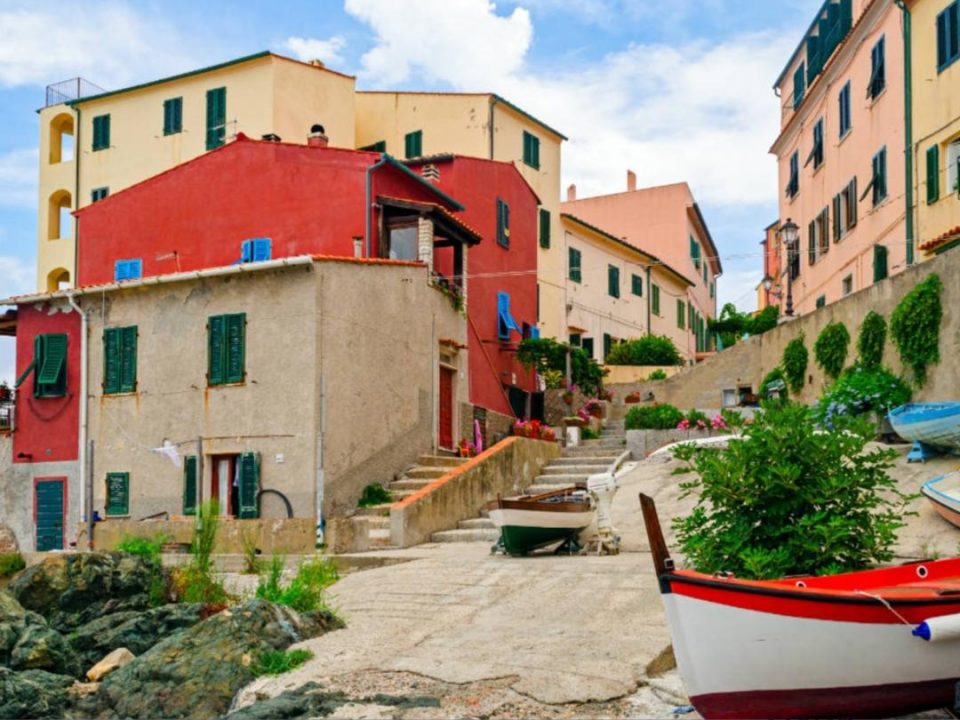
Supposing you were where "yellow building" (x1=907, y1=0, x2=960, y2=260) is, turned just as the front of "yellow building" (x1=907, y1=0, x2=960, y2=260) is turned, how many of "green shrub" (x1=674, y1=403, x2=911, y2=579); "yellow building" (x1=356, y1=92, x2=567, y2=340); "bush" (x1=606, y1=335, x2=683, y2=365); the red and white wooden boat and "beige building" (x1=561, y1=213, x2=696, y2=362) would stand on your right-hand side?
3

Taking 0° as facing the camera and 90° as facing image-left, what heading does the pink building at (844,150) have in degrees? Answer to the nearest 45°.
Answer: approximately 45°

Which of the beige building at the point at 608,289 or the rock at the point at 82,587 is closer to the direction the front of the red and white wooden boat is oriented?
the rock

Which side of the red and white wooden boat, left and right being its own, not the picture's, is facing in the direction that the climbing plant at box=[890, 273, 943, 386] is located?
right

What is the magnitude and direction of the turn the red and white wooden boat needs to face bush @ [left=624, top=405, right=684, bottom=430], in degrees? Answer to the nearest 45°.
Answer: approximately 90° to its right

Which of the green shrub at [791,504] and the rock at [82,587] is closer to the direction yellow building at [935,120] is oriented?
the rock

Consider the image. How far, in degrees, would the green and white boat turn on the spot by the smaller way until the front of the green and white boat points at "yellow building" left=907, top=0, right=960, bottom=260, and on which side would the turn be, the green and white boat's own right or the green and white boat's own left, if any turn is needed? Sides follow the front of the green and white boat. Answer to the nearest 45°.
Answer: approximately 180°

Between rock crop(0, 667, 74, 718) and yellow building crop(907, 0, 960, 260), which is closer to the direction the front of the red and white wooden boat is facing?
the rock

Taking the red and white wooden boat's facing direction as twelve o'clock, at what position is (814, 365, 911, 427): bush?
The bush is roughly at 3 o'clock from the red and white wooden boat.

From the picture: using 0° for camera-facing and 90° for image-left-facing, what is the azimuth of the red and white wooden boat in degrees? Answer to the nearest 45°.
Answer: approximately 90°
